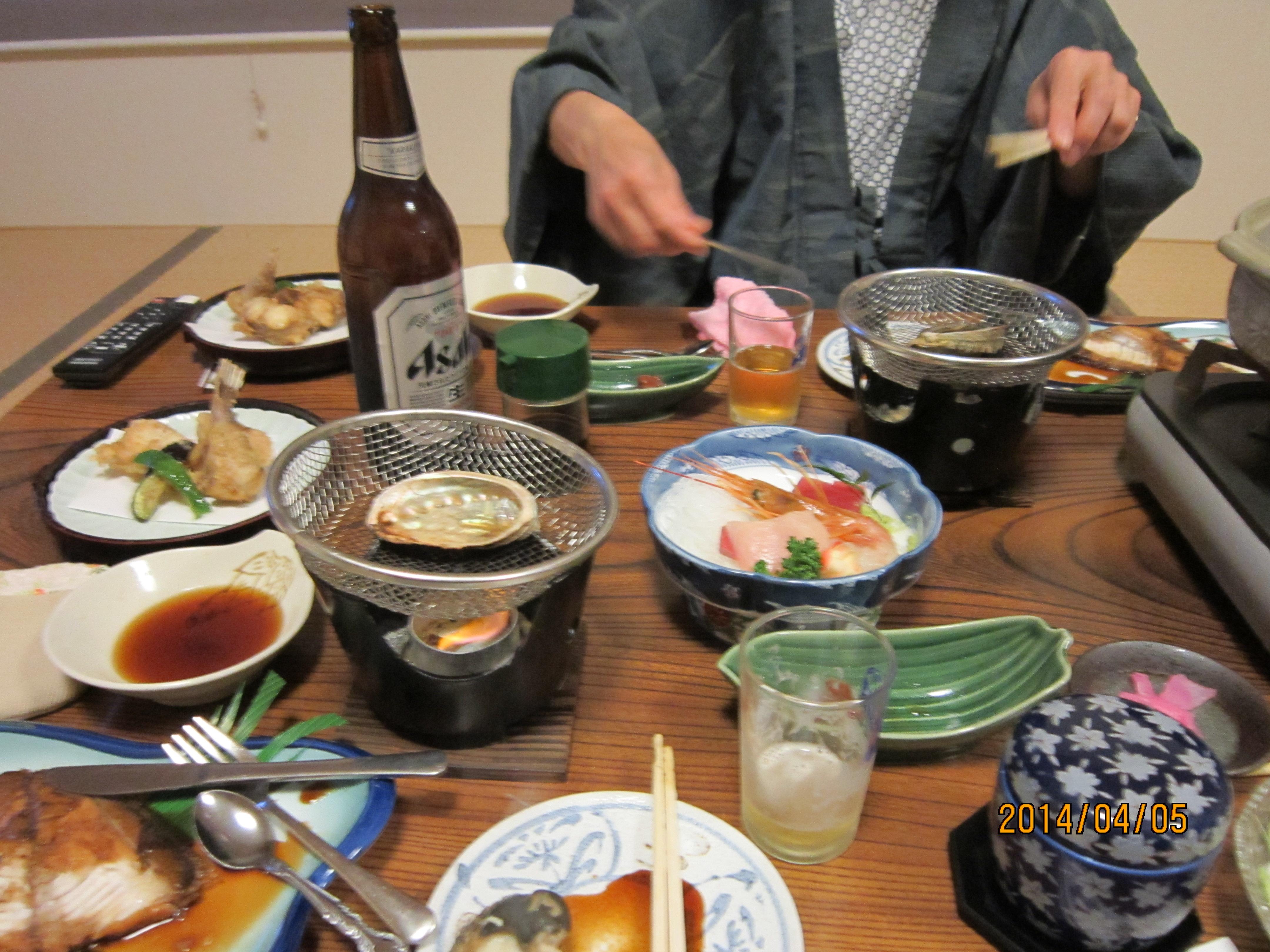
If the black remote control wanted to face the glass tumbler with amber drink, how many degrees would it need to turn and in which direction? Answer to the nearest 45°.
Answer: approximately 90° to its right

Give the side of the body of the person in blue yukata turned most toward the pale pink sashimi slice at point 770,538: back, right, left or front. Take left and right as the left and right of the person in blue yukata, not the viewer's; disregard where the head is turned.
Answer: front

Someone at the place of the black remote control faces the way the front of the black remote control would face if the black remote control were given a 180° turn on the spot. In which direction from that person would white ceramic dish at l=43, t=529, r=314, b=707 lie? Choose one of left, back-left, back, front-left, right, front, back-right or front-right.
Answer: front-left

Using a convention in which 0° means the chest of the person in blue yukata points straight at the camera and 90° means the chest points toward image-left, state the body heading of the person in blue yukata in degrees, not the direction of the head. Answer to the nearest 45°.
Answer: approximately 0°

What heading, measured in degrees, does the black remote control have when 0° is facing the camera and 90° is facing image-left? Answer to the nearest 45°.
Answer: approximately 225°

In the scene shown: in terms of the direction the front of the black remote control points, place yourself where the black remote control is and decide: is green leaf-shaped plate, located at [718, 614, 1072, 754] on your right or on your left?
on your right

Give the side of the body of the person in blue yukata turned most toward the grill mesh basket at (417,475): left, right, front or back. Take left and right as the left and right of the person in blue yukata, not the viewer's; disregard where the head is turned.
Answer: front

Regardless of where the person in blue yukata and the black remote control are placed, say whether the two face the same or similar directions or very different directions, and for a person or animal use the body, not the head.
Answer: very different directions

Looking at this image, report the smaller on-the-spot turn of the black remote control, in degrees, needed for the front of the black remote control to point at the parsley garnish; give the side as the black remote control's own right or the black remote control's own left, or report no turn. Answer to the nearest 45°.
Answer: approximately 90° to the black remote control's own right

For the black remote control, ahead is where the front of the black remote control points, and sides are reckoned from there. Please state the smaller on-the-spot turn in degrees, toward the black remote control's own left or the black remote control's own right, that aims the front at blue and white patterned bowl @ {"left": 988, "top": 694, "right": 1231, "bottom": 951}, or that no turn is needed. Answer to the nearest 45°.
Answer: approximately 135° to the black remote control's own right

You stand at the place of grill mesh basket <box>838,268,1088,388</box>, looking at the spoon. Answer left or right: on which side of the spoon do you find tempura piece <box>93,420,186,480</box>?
right

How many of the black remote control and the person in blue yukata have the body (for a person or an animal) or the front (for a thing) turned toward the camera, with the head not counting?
1

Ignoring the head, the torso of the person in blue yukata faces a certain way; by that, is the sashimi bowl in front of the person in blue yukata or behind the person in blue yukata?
in front
